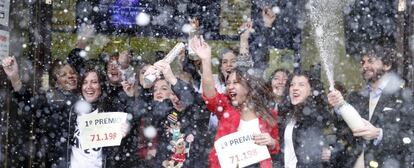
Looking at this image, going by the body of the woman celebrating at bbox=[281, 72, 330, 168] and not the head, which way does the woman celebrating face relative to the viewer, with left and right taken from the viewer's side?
facing the viewer and to the left of the viewer

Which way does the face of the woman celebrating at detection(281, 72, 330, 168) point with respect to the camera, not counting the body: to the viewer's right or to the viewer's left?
to the viewer's left

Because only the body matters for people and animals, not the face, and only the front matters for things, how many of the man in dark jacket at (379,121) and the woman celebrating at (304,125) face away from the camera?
0

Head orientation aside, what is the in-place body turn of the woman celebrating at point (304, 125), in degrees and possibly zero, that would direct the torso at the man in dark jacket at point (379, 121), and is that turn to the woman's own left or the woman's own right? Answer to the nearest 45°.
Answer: approximately 135° to the woman's own left

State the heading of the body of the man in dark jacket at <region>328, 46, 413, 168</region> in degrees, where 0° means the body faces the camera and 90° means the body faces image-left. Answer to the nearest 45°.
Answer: approximately 45°

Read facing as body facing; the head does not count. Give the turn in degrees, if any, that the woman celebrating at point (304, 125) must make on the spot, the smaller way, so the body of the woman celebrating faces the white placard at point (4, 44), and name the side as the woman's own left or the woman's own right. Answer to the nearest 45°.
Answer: approximately 45° to the woman's own right
